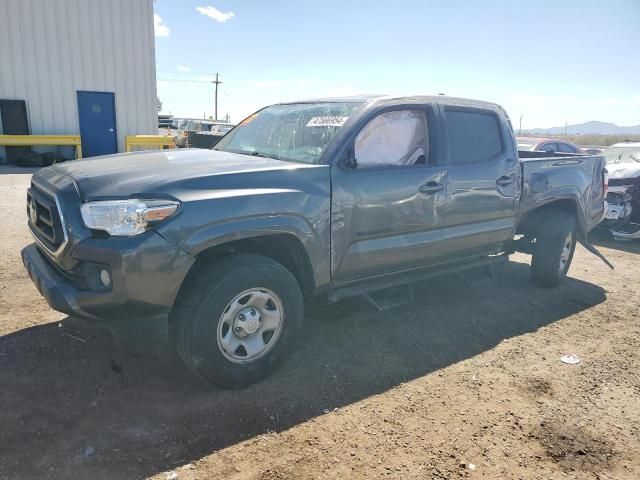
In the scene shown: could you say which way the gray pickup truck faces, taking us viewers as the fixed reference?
facing the viewer and to the left of the viewer

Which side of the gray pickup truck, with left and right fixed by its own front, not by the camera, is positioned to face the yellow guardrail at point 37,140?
right

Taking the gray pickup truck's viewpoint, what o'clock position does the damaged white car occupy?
The damaged white car is roughly at 6 o'clock from the gray pickup truck.

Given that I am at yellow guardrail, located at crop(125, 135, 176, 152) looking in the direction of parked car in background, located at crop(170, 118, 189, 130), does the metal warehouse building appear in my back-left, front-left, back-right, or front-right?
front-left

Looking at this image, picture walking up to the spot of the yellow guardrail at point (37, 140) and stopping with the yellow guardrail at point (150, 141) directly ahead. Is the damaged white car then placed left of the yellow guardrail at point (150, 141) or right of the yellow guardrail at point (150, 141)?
right

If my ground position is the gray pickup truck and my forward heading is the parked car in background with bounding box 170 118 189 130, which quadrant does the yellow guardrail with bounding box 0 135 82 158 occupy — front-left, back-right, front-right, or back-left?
front-left

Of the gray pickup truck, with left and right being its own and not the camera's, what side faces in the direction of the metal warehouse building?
right

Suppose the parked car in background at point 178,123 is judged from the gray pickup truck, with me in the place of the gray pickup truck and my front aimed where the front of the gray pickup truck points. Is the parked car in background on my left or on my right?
on my right

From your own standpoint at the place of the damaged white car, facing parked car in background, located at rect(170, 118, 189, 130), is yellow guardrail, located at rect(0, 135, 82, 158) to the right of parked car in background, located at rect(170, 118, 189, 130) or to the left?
left

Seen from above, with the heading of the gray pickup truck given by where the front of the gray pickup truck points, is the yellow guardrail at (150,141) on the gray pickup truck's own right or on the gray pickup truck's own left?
on the gray pickup truck's own right

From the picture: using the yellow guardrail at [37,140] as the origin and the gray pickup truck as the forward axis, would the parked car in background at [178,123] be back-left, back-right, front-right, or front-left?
back-left
